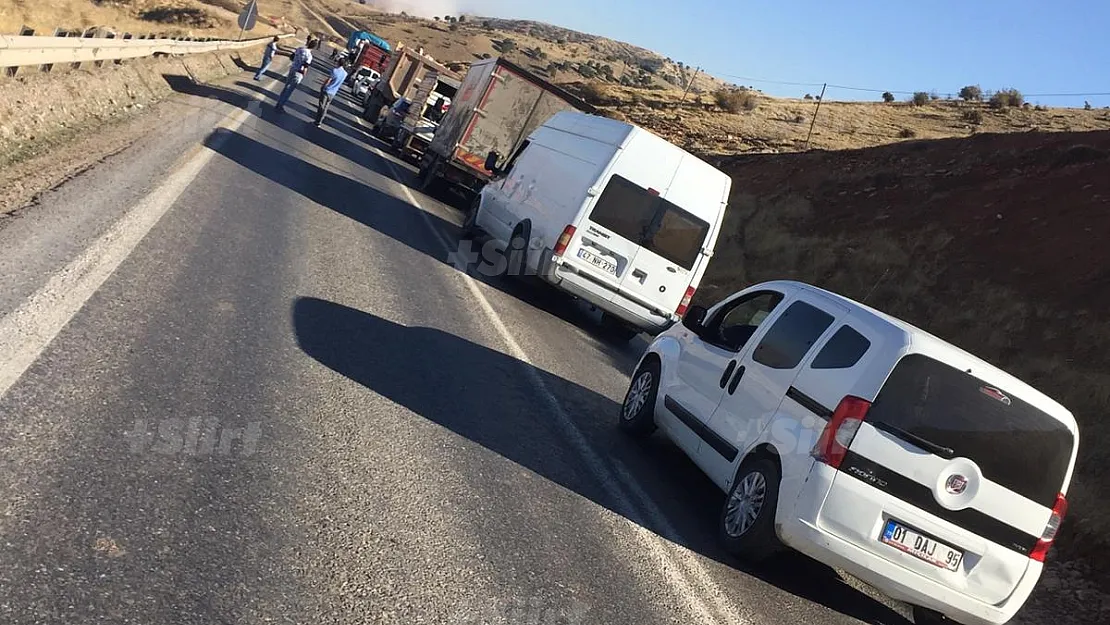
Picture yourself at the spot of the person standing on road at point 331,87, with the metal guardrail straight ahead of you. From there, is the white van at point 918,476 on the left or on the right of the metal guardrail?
left

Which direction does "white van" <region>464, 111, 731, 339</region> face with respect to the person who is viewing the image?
facing away from the viewer and to the left of the viewer

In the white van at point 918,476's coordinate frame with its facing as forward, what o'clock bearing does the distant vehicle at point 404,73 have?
The distant vehicle is roughly at 12 o'clock from the white van.

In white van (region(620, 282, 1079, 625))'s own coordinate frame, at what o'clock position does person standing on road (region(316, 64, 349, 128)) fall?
The person standing on road is roughly at 12 o'clock from the white van.

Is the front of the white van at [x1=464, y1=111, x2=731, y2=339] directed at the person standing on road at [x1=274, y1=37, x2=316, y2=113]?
yes

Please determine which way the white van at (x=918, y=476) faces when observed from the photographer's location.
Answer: facing away from the viewer and to the left of the viewer
